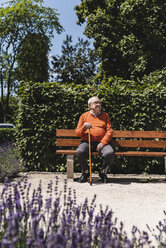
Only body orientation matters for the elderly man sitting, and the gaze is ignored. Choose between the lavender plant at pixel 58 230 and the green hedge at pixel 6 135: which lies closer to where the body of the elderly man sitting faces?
the lavender plant

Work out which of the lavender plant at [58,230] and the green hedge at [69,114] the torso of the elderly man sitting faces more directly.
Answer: the lavender plant

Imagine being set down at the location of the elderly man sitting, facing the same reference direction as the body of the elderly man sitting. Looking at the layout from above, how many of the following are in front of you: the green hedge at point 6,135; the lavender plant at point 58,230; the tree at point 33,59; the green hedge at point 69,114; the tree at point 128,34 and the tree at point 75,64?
1

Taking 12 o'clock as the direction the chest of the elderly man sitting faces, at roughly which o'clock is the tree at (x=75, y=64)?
The tree is roughly at 6 o'clock from the elderly man sitting.

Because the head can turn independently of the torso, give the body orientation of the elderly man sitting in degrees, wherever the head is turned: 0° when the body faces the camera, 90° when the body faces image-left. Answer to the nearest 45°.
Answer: approximately 0°

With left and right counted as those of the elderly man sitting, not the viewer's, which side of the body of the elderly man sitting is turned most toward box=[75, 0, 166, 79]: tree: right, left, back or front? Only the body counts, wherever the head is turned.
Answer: back

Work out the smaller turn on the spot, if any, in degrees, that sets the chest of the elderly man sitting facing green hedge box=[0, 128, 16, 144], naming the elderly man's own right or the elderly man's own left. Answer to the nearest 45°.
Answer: approximately 135° to the elderly man's own right

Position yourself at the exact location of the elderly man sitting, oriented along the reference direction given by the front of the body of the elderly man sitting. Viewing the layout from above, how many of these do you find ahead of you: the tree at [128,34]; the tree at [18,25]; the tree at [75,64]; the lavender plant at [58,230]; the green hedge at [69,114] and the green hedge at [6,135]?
1

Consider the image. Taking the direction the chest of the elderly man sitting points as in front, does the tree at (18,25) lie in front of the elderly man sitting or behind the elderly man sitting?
behind

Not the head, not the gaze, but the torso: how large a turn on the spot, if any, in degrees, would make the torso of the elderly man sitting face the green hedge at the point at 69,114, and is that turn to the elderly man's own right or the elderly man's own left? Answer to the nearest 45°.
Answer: approximately 135° to the elderly man's own right
